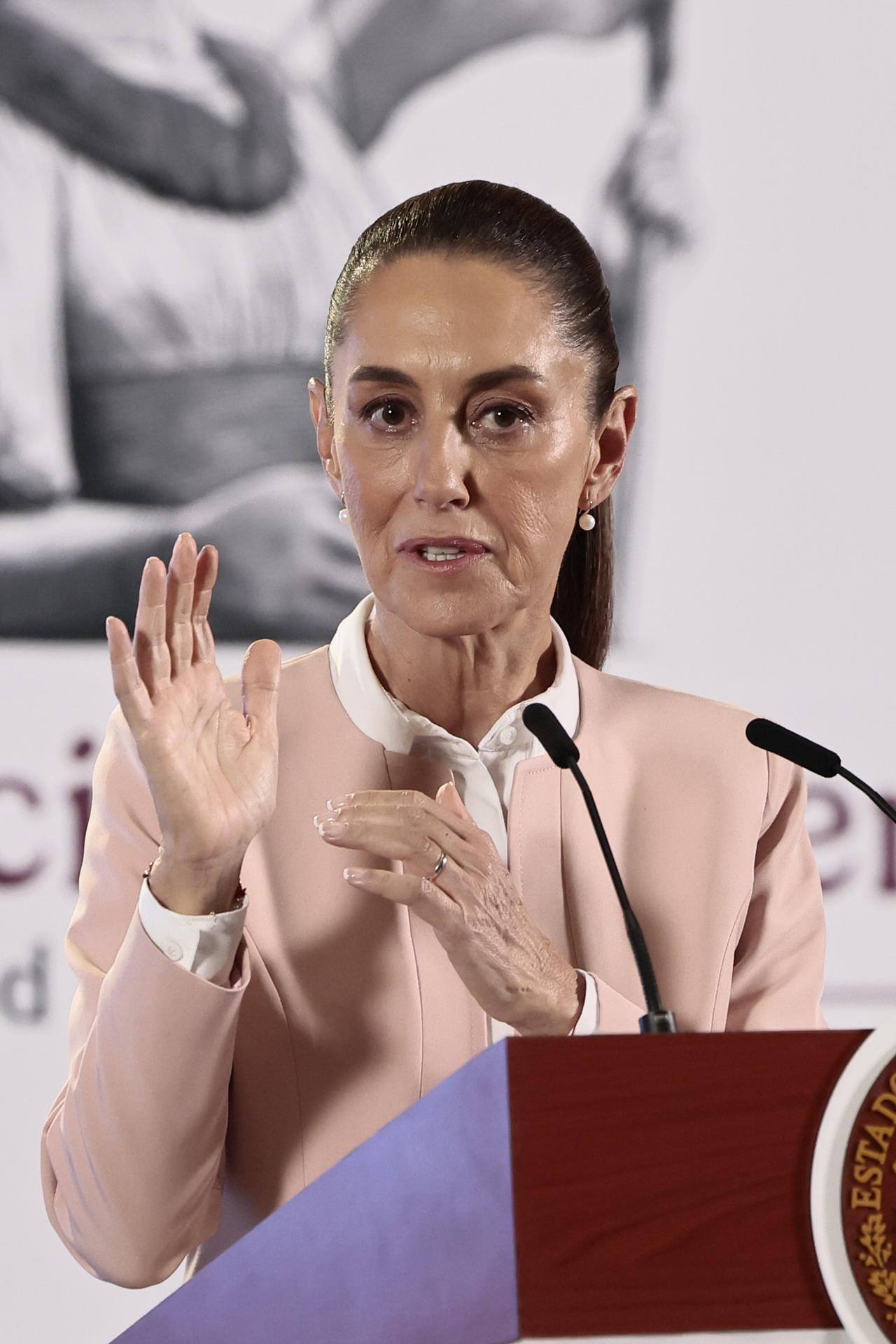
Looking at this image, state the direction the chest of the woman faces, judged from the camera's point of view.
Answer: toward the camera

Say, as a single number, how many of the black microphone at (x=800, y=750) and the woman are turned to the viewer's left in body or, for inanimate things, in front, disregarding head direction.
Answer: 1

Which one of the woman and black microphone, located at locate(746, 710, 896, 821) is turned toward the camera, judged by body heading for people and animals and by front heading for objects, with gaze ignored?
the woman

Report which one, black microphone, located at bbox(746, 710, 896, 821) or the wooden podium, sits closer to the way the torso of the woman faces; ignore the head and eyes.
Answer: the wooden podium

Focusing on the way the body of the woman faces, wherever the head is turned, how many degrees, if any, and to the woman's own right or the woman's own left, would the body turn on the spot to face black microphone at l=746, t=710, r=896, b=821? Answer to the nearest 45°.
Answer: approximately 45° to the woman's own left

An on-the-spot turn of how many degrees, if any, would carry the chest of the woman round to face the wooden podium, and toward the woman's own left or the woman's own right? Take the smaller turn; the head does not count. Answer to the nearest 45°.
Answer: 0° — they already face it

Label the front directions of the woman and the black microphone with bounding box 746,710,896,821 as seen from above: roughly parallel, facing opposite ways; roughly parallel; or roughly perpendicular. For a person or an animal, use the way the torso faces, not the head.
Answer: roughly perpendicular

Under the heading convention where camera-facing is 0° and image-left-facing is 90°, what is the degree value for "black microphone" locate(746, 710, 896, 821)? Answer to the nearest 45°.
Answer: approximately 90°
